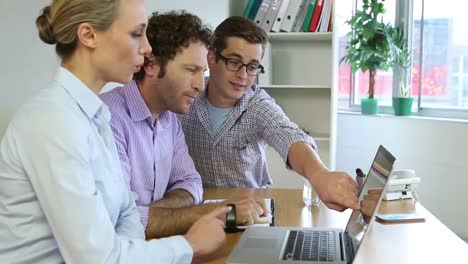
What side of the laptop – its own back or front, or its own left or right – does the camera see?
left

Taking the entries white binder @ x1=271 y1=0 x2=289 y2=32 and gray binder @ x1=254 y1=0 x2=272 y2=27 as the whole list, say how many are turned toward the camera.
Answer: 2

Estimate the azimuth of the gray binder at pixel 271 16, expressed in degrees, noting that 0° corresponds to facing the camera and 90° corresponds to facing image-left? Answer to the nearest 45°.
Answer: approximately 0°

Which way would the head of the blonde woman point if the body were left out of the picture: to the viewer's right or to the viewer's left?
to the viewer's right

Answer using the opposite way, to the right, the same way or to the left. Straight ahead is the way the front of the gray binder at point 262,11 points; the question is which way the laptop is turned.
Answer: to the right

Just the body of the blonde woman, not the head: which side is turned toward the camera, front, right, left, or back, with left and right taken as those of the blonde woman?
right

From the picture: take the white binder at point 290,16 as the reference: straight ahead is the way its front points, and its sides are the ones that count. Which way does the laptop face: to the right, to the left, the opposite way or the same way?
to the right

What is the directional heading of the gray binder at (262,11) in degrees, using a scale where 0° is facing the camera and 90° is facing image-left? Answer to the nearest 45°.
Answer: approximately 0°

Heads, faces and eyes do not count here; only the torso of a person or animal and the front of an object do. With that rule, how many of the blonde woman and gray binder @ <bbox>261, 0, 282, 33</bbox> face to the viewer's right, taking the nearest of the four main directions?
1

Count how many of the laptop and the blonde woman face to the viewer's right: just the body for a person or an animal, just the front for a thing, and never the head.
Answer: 1

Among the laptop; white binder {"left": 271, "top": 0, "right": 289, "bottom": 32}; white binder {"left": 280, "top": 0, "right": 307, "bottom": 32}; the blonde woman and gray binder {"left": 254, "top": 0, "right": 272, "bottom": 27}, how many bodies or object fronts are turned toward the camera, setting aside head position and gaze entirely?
3

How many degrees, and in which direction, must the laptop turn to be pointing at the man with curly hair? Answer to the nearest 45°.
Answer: approximately 45° to its right

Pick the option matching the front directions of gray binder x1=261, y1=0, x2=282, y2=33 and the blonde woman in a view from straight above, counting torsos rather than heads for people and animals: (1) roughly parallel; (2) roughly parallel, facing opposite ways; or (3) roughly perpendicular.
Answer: roughly perpendicular
